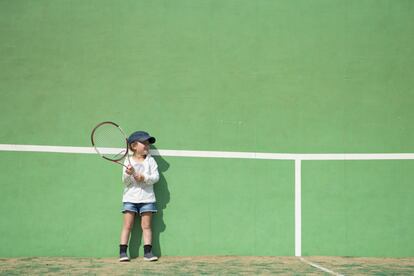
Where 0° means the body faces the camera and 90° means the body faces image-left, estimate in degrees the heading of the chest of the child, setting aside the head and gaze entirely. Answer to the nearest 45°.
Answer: approximately 0°
